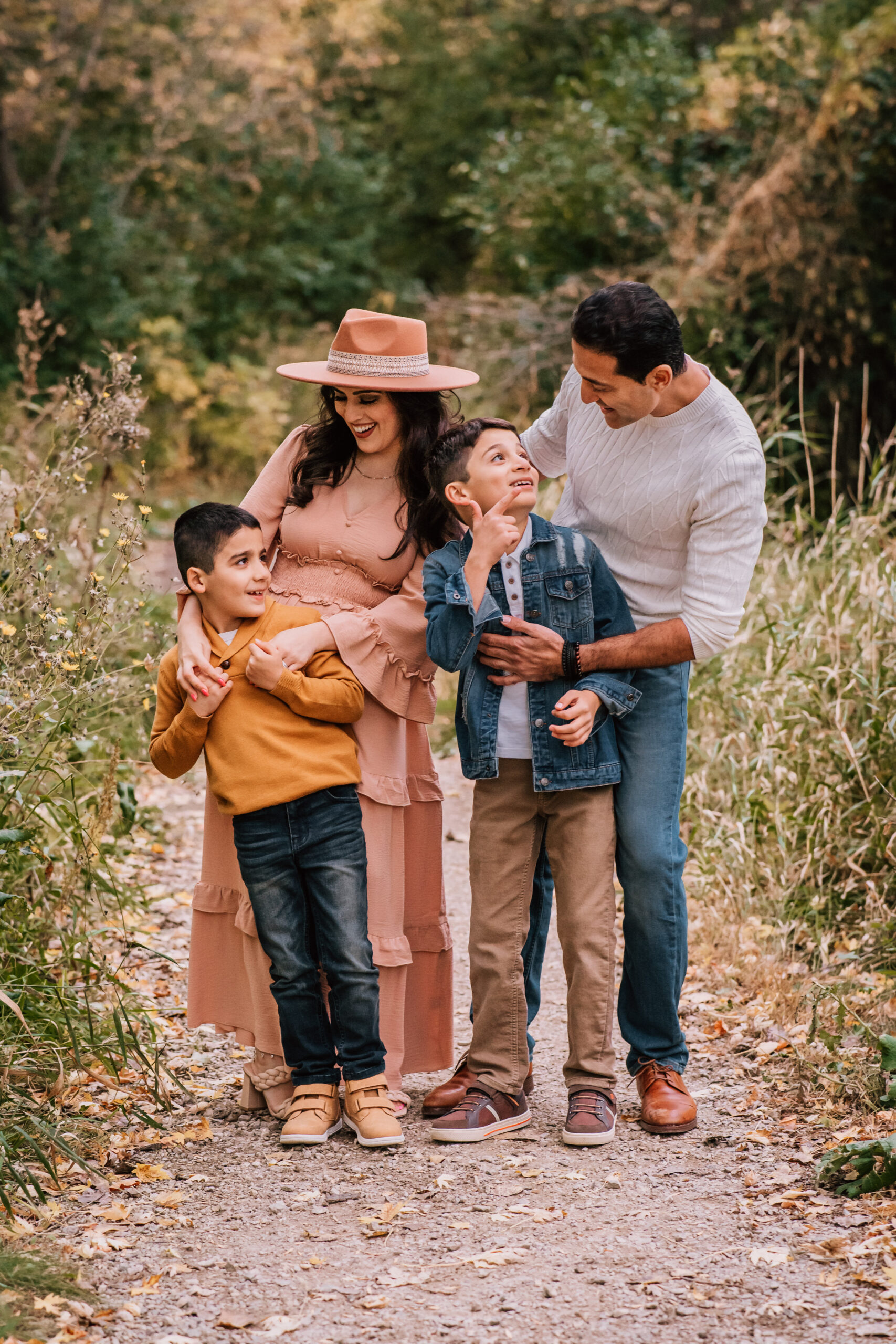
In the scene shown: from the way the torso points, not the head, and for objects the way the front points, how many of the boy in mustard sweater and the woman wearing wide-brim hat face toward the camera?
2

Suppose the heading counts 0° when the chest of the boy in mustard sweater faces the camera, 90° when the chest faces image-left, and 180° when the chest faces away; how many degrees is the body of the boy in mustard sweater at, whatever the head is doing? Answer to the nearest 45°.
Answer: approximately 0°

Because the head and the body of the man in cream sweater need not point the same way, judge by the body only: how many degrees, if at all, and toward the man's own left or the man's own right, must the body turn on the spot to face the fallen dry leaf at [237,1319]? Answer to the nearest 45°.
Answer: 0° — they already face it

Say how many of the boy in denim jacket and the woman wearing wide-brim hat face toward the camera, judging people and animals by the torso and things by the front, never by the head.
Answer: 2

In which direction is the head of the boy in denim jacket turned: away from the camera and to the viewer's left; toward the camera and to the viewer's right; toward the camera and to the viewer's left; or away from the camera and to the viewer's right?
toward the camera and to the viewer's right

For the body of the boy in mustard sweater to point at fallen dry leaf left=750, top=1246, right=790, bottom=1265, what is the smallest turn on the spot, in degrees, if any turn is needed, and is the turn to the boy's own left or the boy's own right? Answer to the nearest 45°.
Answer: approximately 45° to the boy's own left

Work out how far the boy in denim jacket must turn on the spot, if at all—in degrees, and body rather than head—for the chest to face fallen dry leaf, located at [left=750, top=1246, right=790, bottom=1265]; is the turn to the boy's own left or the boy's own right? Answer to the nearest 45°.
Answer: approximately 45° to the boy's own left

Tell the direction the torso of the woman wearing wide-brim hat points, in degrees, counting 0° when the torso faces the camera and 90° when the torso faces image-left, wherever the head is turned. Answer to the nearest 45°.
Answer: approximately 0°
